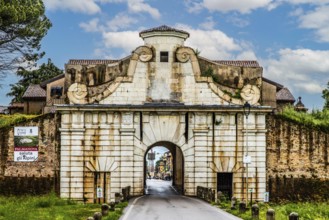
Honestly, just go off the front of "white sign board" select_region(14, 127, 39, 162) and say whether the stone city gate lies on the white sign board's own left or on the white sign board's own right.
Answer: on the white sign board's own left

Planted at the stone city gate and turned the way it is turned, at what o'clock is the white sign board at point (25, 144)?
The white sign board is roughly at 3 o'clock from the stone city gate.

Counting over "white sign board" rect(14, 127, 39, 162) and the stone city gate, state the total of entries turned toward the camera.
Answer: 2
